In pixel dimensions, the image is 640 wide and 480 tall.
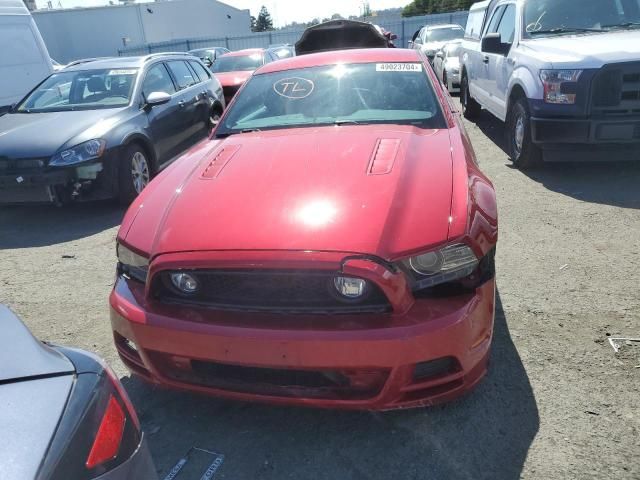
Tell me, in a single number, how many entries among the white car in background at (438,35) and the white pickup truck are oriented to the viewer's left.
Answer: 0

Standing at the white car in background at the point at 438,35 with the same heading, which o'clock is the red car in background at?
The red car in background is roughly at 3 o'clock from the white car in background.

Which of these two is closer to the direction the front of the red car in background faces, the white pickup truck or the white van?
the white van

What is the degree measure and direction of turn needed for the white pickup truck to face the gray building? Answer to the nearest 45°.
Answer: approximately 180°

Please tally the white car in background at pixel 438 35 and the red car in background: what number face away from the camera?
0

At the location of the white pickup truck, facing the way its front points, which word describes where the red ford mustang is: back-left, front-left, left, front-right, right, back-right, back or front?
front-right

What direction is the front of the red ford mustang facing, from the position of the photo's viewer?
facing the viewer

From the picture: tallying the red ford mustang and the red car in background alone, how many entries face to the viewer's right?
0

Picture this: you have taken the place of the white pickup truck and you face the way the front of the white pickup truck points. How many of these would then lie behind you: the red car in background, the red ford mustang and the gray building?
2

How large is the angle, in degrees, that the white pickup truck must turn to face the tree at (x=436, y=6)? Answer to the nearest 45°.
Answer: approximately 135° to its left

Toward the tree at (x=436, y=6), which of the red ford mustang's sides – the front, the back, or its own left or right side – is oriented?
back

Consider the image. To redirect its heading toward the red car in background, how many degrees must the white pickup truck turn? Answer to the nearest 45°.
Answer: approximately 180°

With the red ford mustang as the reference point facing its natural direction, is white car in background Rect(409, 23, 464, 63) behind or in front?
behind

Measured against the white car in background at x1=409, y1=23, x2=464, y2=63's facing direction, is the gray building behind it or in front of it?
behind

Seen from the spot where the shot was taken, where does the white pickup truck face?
facing the viewer and to the right of the viewer

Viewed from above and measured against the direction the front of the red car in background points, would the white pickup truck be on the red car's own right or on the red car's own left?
on the red car's own left
